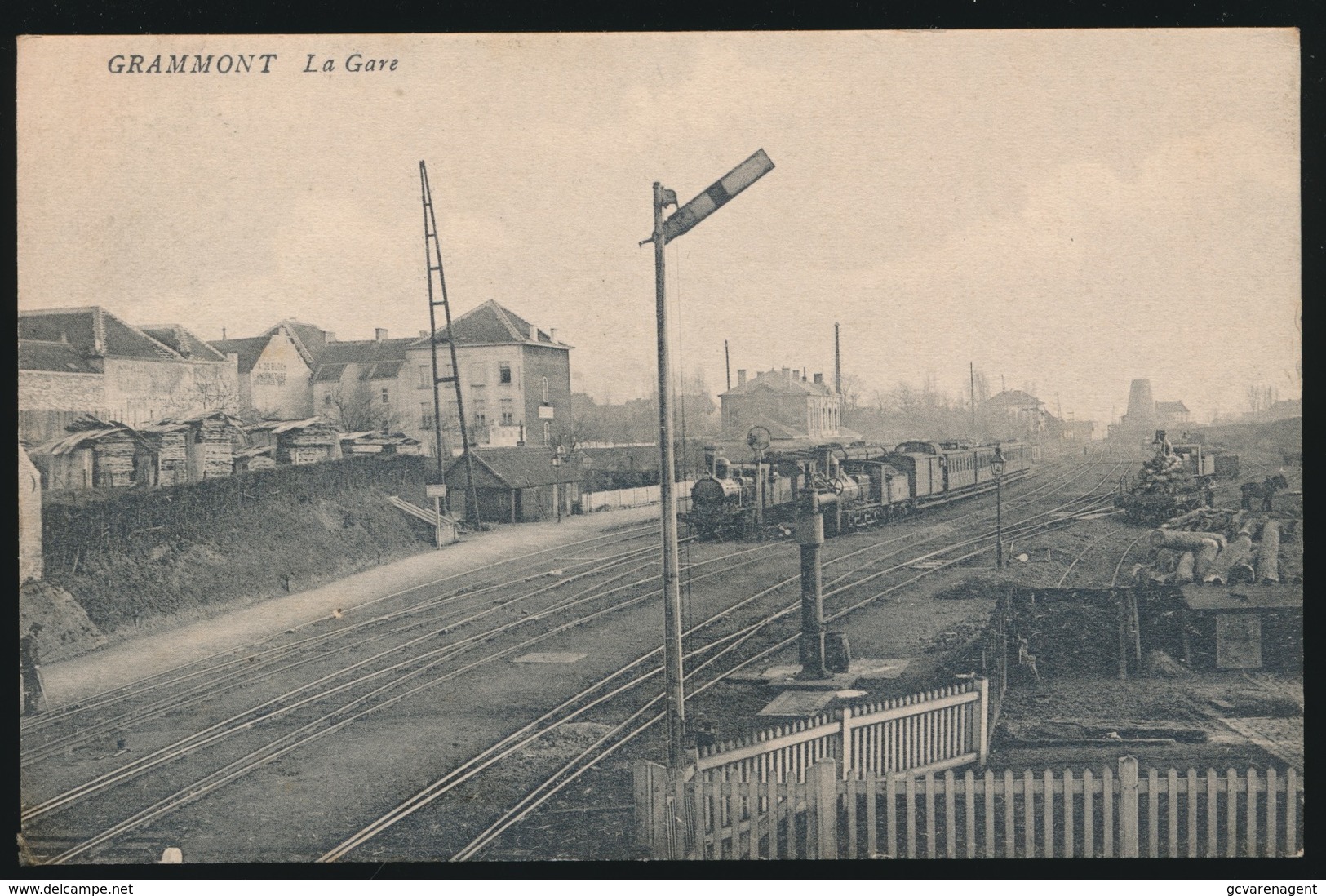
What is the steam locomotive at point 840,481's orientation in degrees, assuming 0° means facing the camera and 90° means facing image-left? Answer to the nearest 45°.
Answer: approximately 45°

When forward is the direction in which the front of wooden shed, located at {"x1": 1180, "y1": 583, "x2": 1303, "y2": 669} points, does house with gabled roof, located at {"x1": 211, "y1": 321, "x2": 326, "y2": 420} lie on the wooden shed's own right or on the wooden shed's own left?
on the wooden shed's own right

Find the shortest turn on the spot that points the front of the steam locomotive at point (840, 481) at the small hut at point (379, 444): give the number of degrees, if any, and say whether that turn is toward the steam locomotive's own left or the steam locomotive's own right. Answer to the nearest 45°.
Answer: approximately 45° to the steam locomotive's own right

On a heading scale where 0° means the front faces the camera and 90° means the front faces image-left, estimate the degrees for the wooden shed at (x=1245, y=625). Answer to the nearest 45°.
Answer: approximately 0°

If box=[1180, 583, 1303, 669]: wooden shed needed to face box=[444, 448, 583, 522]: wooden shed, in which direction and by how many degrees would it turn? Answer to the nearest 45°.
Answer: approximately 90° to its right

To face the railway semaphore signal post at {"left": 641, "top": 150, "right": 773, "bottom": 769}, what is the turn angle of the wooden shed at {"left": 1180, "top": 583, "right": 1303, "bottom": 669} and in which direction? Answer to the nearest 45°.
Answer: approximately 45° to its right
